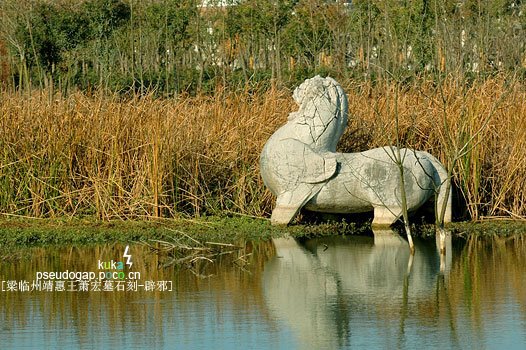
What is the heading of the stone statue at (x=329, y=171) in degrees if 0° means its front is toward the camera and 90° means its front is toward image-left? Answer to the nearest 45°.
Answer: approximately 90°
